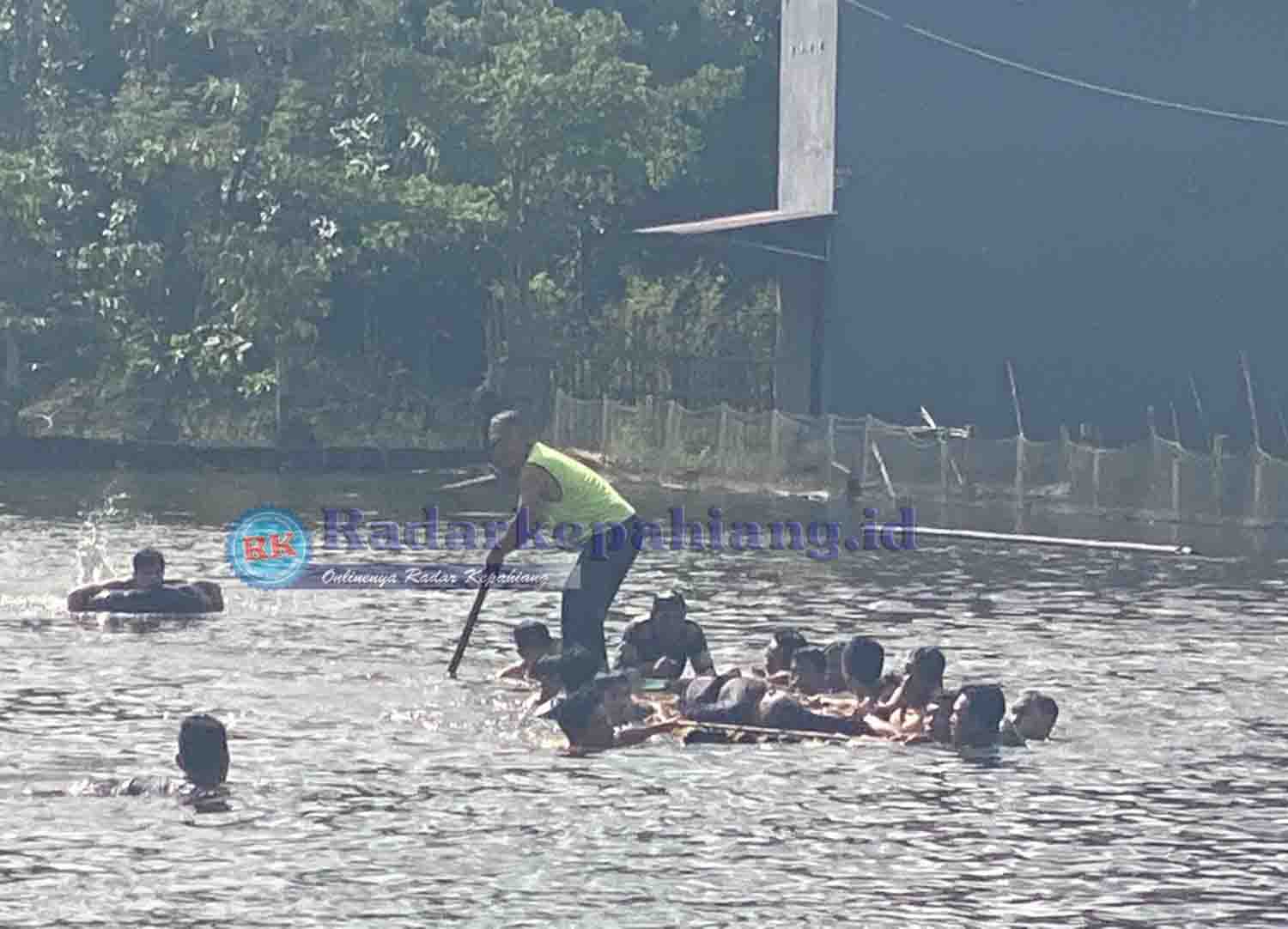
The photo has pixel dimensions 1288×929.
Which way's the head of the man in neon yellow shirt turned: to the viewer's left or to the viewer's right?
to the viewer's left

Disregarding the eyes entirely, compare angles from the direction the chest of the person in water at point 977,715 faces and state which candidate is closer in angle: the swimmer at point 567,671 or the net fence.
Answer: the swimmer

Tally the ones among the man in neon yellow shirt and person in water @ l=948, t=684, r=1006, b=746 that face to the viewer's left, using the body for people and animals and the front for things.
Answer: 2

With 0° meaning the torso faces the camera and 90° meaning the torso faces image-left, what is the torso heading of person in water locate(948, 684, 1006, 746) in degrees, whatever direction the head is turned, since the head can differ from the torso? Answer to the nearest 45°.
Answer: approximately 90°

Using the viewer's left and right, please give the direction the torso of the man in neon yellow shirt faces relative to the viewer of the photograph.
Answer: facing to the left of the viewer
